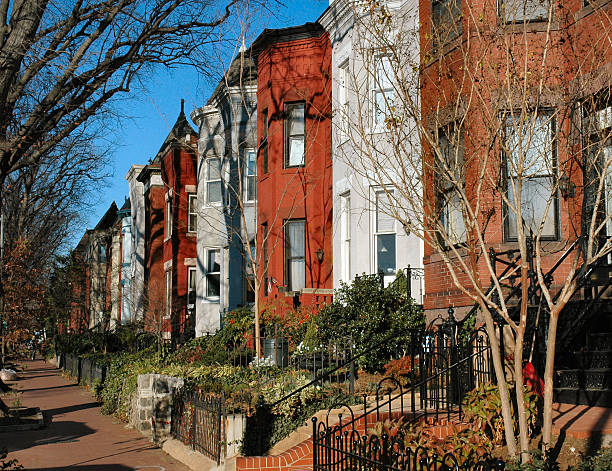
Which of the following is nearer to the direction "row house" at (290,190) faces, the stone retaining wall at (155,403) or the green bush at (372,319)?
the stone retaining wall

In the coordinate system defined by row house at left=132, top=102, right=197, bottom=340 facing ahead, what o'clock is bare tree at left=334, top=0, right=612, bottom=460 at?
The bare tree is roughly at 10 o'clock from the row house.

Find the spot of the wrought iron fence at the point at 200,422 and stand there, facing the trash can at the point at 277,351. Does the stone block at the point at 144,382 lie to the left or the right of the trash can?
left

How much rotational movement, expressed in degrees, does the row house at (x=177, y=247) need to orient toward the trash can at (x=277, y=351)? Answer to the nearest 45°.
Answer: approximately 45° to its left

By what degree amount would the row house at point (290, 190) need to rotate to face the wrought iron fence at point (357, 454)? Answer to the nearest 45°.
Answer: approximately 45° to its left

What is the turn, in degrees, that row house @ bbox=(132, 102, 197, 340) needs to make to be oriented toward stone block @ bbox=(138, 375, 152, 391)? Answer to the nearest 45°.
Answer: approximately 45° to its left

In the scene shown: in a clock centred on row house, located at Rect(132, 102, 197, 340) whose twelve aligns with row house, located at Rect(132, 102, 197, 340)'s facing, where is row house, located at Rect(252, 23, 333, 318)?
row house, located at Rect(252, 23, 333, 318) is roughly at 10 o'clock from row house, located at Rect(132, 102, 197, 340).

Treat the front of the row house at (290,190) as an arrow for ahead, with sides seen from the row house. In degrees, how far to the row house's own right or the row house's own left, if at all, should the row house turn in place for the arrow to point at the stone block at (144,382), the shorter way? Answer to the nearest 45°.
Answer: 0° — it already faces it

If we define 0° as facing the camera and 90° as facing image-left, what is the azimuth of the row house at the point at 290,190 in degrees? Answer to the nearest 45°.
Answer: approximately 45°
